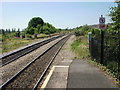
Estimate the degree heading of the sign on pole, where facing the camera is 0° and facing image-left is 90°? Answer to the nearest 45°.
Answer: approximately 0°
